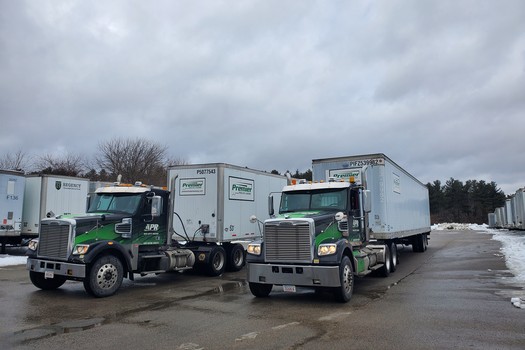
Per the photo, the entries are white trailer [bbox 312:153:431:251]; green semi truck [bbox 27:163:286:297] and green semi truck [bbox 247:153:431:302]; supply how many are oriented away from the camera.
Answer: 0

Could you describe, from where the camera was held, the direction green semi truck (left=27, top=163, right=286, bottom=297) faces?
facing the viewer and to the left of the viewer

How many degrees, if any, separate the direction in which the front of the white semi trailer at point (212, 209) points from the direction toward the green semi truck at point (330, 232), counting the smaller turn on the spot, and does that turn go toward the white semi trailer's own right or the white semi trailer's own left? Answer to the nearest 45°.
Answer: approximately 90° to the white semi trailer's own left

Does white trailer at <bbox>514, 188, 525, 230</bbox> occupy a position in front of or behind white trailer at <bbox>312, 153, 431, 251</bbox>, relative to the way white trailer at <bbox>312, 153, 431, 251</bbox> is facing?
behind

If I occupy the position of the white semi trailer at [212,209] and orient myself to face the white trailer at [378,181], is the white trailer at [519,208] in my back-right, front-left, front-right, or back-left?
front-left

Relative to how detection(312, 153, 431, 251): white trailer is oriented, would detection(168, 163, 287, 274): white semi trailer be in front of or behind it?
in front

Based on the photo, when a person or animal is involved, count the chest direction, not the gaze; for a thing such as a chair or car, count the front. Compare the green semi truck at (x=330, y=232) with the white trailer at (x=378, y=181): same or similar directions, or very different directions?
same or similar directions

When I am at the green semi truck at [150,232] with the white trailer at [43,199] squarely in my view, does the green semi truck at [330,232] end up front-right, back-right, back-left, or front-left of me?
back-right

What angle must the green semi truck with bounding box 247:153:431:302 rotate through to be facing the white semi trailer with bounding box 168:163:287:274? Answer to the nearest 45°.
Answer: approximately 90° to its right

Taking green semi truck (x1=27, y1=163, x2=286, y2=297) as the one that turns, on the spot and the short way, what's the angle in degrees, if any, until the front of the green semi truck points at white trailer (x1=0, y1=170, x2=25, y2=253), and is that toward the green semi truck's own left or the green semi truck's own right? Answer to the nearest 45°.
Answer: approximately 90° to the green semi truck's own right

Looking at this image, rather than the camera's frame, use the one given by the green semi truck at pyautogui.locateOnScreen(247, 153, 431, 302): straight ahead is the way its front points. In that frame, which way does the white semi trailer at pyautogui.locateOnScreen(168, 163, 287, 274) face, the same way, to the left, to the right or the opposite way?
the same way

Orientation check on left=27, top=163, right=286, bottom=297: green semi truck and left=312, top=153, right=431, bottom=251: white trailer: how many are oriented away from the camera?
0

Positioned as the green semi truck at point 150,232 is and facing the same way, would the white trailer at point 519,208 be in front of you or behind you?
behind

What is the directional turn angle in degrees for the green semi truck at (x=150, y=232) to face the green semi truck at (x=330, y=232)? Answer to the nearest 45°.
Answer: approximately 90° to its left

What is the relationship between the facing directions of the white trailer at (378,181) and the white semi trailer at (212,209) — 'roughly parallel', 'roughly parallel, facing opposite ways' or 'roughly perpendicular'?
roughly parallel

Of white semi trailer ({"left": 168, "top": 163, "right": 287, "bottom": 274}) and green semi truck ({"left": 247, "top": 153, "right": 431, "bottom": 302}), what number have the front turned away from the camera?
0

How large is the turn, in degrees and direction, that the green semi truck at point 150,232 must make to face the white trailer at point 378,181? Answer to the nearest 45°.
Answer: approximately 135° to its left

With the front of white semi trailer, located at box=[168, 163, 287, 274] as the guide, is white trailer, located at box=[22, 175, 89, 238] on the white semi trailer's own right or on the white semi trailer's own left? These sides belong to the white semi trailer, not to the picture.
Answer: on the white semi trailer's own right

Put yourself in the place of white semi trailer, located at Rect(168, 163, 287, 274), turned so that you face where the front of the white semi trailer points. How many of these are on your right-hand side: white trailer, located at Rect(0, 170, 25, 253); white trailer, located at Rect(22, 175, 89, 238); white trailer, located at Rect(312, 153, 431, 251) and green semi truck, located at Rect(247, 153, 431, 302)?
2
